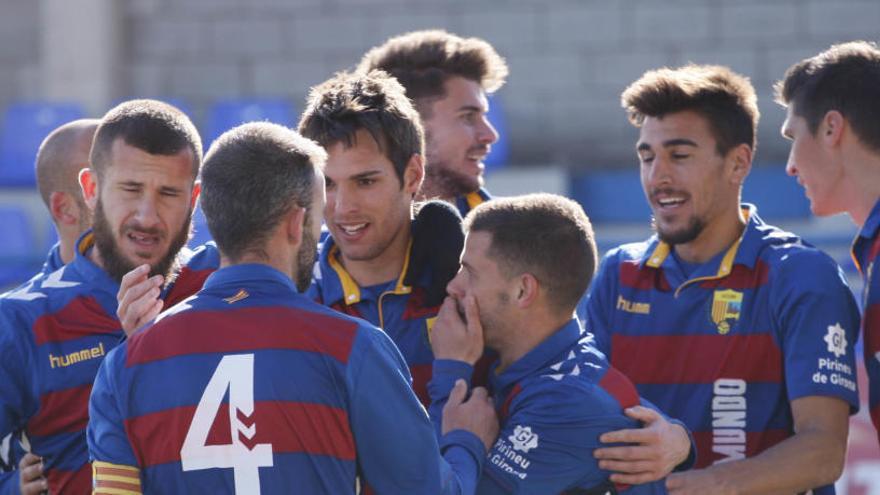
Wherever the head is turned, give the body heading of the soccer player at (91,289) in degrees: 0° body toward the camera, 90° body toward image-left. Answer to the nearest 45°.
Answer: approximately 315°

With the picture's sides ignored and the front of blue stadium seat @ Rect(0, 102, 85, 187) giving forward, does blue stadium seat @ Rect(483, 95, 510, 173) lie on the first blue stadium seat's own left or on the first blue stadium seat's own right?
on the first blue stadium seat's own left

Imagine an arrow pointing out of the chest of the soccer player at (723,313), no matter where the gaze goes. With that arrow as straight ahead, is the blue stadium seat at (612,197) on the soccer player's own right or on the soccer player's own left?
on the soccer player's own right

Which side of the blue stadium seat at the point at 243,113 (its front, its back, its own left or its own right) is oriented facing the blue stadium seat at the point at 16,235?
right

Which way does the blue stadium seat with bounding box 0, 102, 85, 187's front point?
toward the camera

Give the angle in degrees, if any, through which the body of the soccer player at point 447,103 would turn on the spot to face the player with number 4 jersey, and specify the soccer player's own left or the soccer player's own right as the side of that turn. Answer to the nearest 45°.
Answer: approximately 90° to the soccer player's own right

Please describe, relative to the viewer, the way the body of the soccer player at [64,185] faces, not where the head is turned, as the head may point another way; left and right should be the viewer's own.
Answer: facing to the right of the viewer

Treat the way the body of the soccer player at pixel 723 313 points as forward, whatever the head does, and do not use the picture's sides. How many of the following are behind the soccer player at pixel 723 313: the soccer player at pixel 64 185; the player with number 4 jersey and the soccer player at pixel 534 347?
0

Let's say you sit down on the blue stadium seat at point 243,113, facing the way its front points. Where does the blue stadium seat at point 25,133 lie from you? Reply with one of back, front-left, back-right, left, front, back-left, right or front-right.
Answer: right

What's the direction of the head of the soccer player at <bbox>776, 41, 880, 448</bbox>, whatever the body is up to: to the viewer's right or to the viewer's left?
to the viewer's left

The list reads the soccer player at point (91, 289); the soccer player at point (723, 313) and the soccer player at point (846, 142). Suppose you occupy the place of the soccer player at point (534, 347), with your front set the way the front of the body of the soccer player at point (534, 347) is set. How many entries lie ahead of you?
1

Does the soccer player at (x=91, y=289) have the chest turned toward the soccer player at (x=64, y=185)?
no

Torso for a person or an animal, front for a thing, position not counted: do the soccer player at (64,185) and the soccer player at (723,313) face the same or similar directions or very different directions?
very different directions

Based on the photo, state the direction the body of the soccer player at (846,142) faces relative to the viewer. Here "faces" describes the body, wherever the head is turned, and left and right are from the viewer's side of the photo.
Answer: facing to the left of the viewer

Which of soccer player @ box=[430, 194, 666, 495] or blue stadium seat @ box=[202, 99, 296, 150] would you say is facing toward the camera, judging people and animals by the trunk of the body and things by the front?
the blue stadium seat

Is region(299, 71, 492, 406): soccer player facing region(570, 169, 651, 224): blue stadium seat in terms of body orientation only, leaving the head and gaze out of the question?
no

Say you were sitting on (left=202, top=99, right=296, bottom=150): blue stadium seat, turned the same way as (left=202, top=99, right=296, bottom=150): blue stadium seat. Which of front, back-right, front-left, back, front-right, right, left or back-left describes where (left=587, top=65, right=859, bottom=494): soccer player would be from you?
front

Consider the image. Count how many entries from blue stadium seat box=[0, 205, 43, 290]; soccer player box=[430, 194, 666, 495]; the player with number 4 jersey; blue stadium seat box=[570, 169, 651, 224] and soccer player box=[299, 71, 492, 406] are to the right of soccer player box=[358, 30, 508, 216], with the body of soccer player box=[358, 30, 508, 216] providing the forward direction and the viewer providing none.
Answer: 3

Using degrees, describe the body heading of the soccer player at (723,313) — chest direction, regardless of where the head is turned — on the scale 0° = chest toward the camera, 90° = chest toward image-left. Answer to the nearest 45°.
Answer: approximately 45°

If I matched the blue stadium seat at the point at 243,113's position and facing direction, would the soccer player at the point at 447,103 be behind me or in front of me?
in front

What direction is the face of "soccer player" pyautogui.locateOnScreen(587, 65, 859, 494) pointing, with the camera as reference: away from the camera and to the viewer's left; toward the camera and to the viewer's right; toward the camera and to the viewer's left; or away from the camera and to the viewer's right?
toward the camera and to the viewer's left
